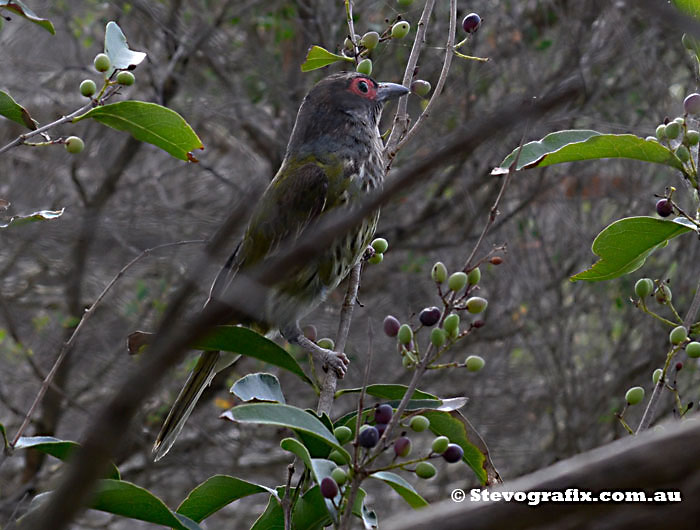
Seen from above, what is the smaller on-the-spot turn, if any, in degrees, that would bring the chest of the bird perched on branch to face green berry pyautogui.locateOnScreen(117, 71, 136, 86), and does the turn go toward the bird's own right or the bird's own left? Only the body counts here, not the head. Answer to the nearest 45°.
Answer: approximately 135° to the bird's own right

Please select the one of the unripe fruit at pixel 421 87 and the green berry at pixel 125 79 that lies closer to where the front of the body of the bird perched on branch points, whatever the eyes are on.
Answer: the unripe fruit

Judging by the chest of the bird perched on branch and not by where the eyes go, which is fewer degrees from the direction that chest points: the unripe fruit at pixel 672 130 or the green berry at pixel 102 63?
the unripe fruit

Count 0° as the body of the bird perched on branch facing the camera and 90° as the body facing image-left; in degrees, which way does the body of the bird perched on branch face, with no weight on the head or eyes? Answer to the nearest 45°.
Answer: approximately 270°
